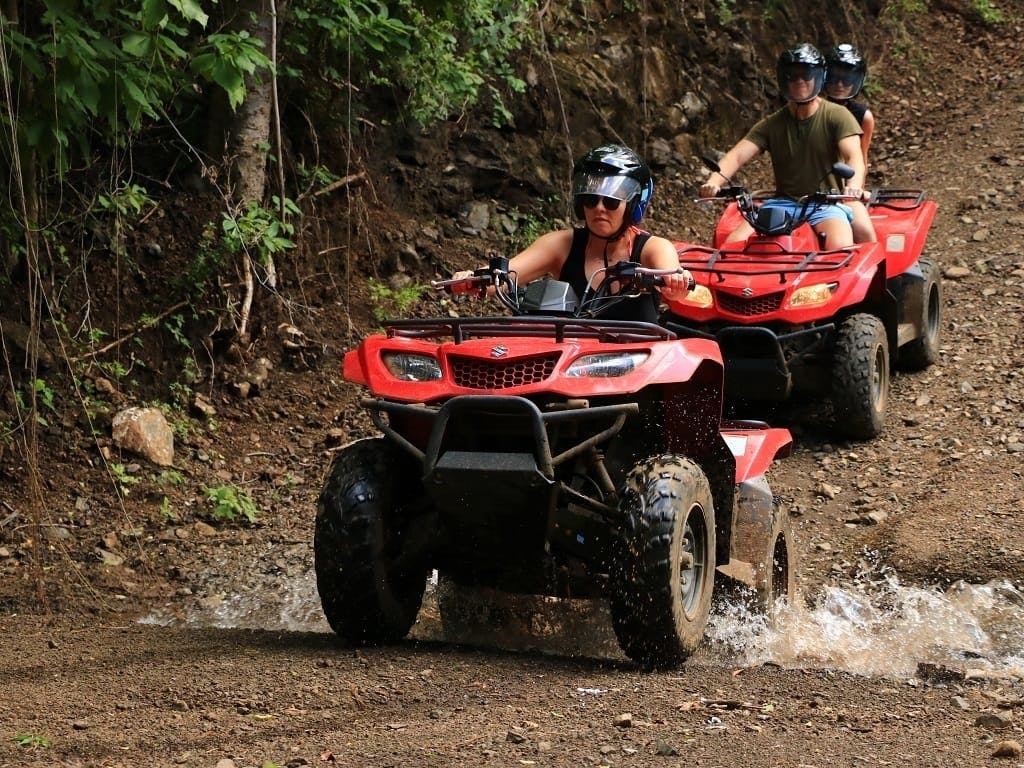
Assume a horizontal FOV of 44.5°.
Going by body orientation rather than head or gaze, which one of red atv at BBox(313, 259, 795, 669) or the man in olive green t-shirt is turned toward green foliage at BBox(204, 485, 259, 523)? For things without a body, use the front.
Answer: the man in olive green t-shirt

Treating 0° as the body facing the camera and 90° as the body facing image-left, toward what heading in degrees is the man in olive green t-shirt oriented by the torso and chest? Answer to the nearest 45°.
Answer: approximately 45°

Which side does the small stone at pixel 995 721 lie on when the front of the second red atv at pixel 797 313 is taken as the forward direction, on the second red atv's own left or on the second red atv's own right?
on the second red atv's own left

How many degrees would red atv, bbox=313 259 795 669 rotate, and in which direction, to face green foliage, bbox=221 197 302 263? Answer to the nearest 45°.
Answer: approximately 90° to its right

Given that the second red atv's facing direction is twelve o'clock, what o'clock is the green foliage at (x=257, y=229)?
The green foliage is roughly at 1 o'clock from the second red atv.

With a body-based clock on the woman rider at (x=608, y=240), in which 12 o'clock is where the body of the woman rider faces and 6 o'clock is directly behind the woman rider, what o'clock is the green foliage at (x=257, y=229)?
The green foliage is roughly at 3 o'clock from the woman rider.

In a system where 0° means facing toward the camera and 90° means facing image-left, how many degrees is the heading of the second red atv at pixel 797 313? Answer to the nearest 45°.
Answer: approximately 45°

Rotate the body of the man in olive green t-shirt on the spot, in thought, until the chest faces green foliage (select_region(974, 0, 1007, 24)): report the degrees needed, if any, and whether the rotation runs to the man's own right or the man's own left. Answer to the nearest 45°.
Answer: approximately 135° to the man's own right

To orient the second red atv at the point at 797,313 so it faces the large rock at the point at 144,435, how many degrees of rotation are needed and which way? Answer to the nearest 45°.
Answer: approximately 45° to its right

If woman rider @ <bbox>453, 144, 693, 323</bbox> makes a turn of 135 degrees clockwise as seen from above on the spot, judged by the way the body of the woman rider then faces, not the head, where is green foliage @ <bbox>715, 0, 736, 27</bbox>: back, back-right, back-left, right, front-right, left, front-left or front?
front

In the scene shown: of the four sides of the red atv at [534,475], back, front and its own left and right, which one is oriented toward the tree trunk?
right
